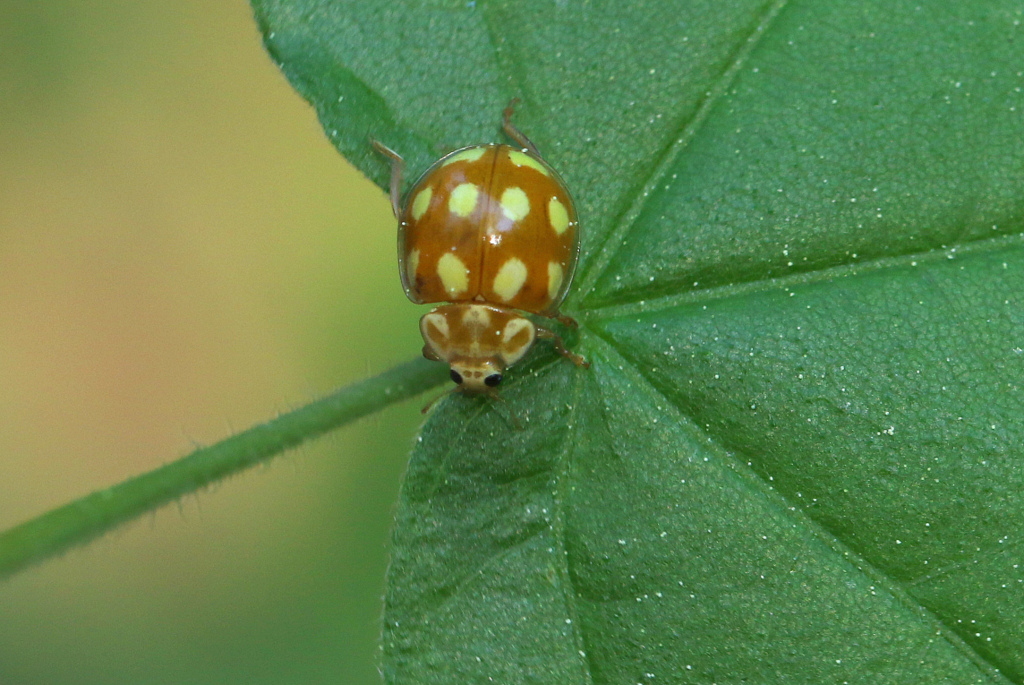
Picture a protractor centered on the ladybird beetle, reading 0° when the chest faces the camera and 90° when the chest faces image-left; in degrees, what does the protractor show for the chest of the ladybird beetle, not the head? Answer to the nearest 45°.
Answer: approximately 0°

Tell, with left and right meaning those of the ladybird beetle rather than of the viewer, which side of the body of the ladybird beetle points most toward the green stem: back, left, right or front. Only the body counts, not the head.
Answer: right
